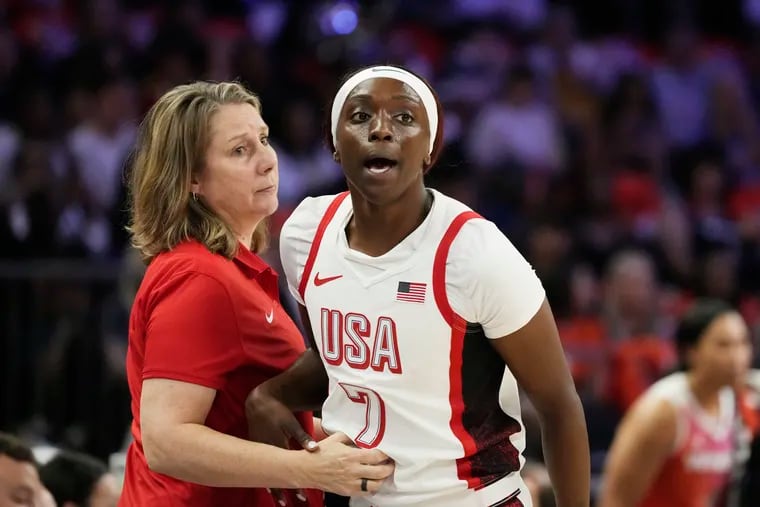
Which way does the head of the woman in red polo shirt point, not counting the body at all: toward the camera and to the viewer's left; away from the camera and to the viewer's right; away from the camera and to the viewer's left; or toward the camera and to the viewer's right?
toward the camera and to the viewer's right

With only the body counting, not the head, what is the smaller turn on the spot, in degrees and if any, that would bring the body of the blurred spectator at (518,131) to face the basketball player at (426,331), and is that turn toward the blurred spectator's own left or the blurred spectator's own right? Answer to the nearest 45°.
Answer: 0° — they already face them

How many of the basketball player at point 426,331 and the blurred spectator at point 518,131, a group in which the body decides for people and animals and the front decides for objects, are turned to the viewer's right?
0

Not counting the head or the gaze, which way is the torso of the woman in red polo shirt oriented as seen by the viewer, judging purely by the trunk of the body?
to the viewer's right

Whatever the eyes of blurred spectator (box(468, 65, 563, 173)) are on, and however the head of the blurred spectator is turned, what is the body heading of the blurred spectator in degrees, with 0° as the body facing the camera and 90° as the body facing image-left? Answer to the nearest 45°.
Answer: approximately 0°

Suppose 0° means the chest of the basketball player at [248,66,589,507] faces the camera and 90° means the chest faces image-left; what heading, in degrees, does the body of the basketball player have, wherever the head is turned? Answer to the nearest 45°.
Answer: approximately 45°
